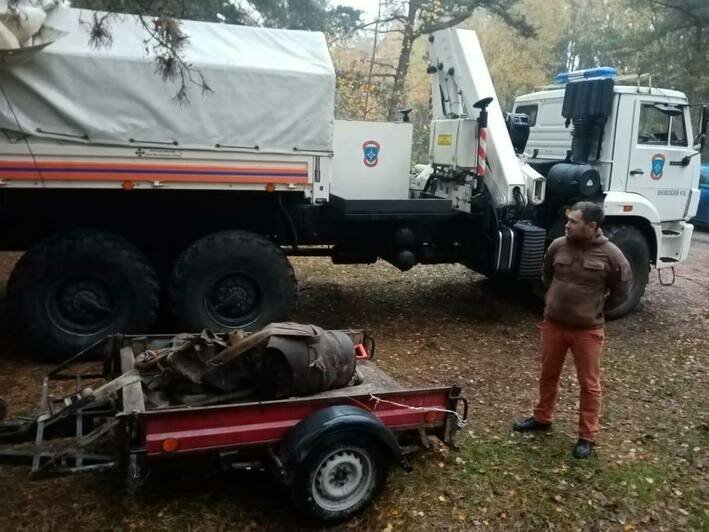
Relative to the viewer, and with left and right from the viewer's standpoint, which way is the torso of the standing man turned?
facing the viewer and to the left of the viewer

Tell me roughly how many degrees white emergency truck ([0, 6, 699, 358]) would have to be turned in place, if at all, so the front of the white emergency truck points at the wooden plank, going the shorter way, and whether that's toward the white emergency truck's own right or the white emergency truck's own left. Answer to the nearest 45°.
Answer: approximately 90° to the white emergency truck's own right

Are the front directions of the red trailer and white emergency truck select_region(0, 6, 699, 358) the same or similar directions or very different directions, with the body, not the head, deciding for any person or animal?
very different directions

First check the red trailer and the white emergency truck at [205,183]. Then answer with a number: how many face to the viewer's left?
1

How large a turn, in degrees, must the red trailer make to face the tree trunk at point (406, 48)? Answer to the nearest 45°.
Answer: approximately 90° to its right

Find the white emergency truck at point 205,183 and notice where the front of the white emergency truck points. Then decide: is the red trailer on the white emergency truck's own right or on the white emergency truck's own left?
on the white emergency truck's own right

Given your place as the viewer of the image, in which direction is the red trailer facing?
facing to the left of the viewer

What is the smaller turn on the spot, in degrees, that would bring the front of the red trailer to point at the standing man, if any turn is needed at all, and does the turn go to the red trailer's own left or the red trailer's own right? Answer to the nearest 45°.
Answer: approximately 180°

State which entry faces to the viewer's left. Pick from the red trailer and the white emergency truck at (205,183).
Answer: the red trailer

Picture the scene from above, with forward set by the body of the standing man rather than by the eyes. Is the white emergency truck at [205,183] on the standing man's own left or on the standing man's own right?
on the standing man's own right

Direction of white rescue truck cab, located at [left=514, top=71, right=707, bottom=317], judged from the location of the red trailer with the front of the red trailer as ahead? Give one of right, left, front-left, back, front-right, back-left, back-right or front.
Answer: back-right

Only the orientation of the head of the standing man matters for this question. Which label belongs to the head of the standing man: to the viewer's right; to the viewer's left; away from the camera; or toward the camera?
to the viewer's left

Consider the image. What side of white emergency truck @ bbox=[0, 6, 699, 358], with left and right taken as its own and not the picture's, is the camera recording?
right
